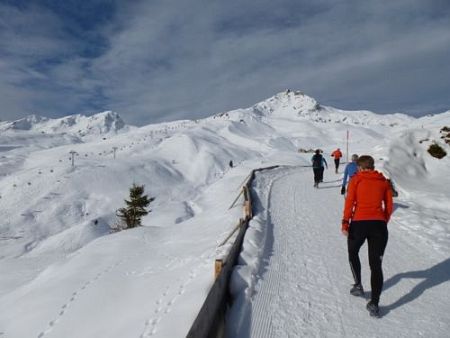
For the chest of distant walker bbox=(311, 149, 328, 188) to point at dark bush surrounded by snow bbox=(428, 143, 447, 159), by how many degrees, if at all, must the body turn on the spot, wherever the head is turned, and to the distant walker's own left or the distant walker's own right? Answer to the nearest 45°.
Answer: approximately 45° to the distant walker's own right

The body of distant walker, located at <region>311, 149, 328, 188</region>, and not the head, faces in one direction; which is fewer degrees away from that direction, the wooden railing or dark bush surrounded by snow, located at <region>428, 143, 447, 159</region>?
the dark bush surrounded by snow

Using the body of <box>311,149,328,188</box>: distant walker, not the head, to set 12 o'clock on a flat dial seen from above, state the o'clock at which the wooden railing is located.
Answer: The wooden railing is roughly at 6 o'clock from the distant walker.

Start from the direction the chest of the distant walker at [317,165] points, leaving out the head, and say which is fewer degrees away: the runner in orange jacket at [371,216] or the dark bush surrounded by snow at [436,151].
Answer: the dark bush surrounded by snow

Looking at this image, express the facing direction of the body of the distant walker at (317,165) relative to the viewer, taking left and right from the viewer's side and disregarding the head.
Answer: facing away from the viewer

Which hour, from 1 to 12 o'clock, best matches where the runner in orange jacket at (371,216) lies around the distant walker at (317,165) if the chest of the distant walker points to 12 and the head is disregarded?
The runner in orange jacket is roughly at 6 o'clock from the distant walker.
